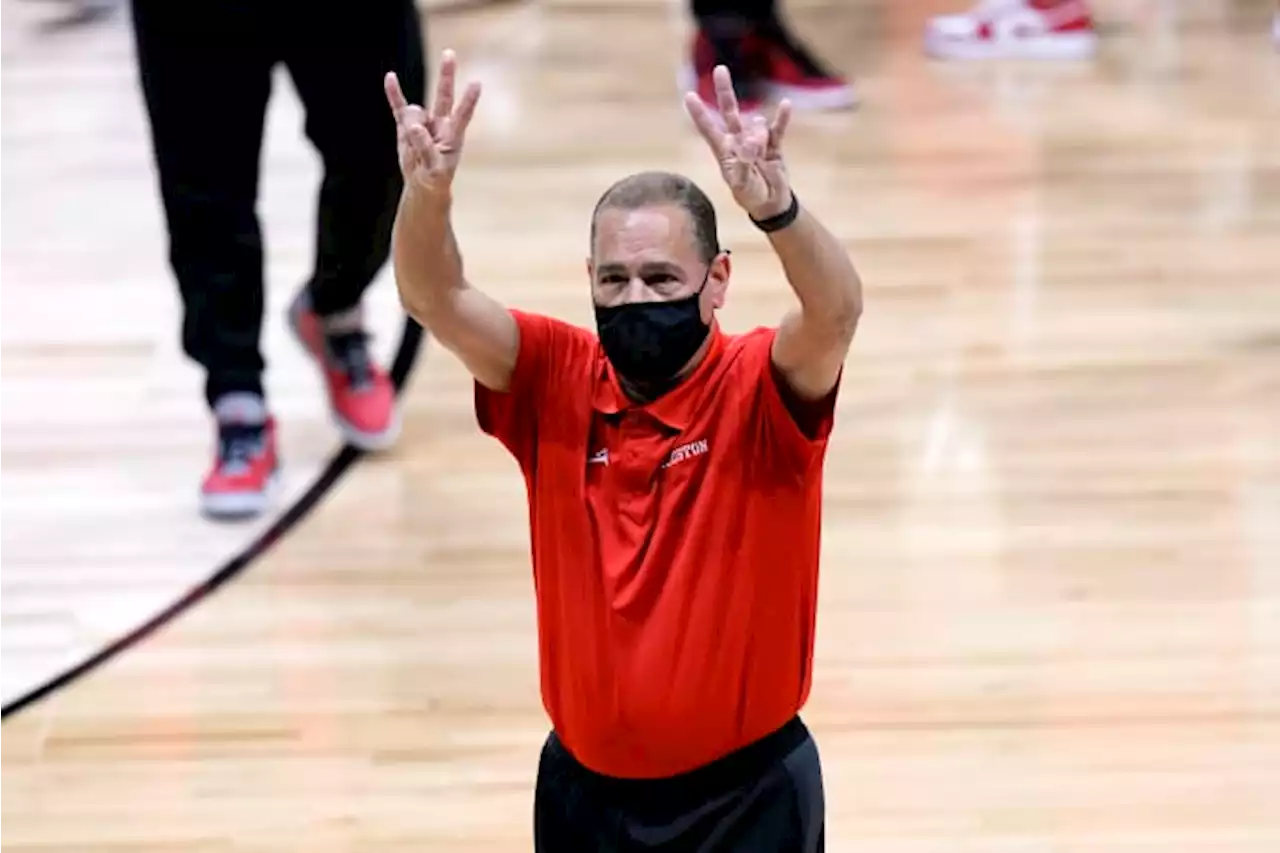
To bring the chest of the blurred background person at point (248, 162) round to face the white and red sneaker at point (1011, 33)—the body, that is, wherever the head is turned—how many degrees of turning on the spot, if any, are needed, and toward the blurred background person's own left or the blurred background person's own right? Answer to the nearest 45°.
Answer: approximately 135° to the blurred background person's own left

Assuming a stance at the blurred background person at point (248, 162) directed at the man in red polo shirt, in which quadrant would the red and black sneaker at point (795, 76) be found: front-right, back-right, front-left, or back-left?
back-left

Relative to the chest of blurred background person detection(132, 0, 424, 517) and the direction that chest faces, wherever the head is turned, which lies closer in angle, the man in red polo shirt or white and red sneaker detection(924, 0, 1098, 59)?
the man in red polo shirt

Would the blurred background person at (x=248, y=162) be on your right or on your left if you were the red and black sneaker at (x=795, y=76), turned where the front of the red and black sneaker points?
on your right

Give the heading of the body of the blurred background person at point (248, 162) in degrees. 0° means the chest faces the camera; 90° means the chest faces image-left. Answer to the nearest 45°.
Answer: approximately 0°

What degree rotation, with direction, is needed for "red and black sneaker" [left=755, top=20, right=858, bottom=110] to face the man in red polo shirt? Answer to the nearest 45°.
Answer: approximately 45° to its right

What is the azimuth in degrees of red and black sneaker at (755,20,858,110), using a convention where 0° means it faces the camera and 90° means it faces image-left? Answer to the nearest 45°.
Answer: approximately 315°
